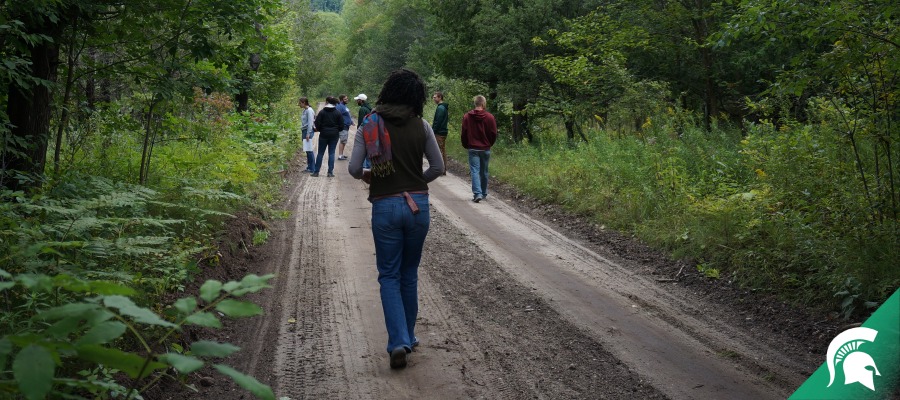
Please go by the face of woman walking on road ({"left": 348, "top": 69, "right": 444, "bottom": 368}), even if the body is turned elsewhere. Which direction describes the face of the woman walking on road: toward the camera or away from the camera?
away from the camera

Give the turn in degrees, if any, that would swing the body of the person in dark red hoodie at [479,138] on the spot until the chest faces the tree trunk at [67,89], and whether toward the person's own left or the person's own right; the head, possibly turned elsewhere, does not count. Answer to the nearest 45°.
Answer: approximately 135° to the person's own left

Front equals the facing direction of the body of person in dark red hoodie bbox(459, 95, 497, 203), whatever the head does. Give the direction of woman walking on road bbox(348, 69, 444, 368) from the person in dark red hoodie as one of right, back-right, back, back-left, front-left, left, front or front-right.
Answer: back

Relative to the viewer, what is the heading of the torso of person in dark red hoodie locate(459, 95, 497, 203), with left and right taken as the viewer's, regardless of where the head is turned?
facing away from the viewer

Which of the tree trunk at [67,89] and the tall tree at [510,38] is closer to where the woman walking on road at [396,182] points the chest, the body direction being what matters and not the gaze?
the tall tree

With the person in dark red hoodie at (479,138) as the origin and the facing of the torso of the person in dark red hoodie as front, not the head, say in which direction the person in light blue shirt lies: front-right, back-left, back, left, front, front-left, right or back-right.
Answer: front-left

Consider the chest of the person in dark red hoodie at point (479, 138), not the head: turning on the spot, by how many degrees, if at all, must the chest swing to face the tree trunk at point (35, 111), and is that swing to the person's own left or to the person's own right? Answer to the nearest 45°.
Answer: approximately 135° to the person's own left

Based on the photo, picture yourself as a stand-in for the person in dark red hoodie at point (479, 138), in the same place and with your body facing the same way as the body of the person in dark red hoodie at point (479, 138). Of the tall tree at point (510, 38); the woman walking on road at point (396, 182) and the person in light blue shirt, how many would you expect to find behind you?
1

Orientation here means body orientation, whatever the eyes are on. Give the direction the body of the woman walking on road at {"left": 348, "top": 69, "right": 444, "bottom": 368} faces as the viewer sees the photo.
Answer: away from the camera

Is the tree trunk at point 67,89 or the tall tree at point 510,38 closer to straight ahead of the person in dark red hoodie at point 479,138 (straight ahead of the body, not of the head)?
the tall tree

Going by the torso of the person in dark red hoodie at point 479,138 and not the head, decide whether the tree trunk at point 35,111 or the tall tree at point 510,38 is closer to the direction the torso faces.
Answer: the tall tree

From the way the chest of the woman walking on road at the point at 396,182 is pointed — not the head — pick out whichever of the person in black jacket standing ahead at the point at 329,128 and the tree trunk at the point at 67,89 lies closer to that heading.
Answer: the person in black jacket standing ahead

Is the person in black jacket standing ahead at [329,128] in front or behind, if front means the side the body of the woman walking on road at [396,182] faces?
in front

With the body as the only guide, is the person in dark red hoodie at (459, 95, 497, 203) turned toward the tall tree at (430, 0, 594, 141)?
yes
